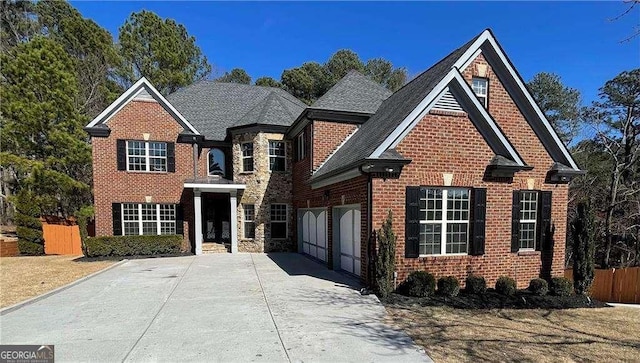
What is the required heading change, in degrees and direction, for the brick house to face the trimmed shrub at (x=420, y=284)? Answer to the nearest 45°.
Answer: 0° — it already faces it

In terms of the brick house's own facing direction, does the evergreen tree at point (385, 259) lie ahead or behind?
ahead

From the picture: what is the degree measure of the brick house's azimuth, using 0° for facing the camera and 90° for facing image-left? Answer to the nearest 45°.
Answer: approximately 0°

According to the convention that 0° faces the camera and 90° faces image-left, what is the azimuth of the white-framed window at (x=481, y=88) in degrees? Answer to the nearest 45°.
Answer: approximately 0°
